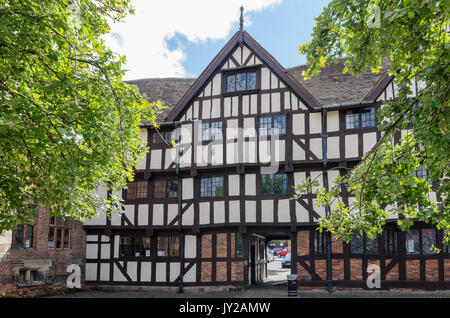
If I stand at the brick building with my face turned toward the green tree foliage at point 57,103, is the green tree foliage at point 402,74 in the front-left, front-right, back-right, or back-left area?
front-left

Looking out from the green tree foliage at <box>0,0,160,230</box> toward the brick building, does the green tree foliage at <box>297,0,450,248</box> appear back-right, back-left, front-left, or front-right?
back-right

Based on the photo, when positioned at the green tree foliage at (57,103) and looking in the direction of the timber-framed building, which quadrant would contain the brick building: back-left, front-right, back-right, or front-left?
front-left

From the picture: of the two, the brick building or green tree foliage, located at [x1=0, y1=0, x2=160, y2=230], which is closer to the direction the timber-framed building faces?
the green tree foliage

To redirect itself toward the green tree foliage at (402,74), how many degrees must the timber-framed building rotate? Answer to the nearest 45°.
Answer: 0° — it already faces it

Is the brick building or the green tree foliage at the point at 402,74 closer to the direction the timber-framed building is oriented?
the green tree foliage

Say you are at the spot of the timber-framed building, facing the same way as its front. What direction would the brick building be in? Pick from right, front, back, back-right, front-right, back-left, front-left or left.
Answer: right

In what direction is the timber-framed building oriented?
toward the camera

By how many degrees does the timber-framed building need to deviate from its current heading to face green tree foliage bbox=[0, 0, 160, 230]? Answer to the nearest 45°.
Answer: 0° — it already faces it

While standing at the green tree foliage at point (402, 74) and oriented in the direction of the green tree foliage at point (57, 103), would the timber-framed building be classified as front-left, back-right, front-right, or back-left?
front-right
